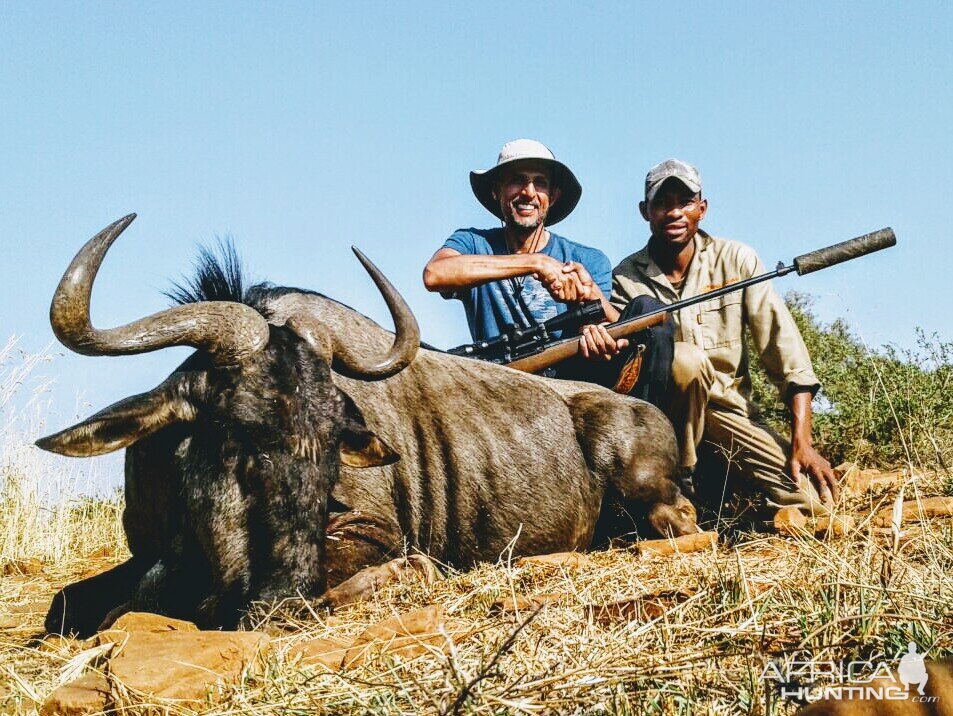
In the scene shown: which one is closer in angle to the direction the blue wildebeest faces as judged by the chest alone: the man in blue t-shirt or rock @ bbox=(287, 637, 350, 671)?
the rock

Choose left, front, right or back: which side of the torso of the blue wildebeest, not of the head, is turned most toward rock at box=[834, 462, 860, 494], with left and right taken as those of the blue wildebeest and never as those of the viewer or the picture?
back

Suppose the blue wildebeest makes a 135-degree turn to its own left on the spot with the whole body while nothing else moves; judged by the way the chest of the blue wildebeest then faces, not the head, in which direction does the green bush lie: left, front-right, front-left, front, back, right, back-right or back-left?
front-left

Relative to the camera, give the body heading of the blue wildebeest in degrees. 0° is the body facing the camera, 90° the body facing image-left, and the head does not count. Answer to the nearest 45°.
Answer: approximately 45°

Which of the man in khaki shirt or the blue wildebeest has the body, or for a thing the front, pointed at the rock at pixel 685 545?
the man in khaki shirt

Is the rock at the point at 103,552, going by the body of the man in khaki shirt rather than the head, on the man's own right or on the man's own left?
on the man's own right

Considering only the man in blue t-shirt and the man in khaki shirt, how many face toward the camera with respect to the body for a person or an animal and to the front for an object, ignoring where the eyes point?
2

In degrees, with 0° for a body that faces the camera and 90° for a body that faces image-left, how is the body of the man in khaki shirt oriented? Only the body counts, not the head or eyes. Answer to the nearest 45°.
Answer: approximately 0°

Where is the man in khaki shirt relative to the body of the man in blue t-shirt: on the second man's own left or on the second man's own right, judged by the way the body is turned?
on the second man's own left
